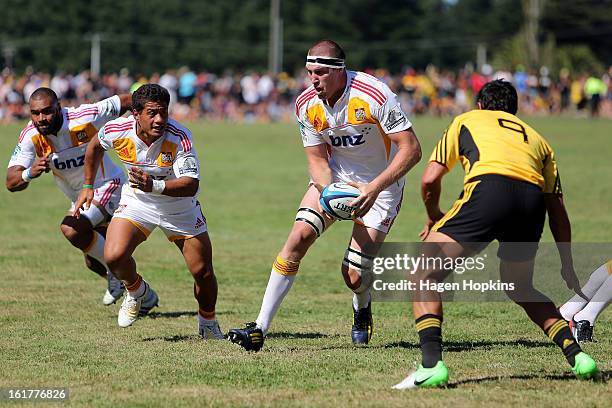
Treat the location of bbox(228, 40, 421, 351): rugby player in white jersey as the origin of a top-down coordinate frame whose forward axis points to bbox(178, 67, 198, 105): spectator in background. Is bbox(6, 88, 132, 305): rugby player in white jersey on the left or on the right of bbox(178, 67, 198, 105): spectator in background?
left

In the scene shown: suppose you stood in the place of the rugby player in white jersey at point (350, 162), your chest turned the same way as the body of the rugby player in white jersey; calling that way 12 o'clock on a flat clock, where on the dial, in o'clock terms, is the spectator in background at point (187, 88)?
The spectator in background is roughly at 4 o'clock from the rugby player in white jersey.

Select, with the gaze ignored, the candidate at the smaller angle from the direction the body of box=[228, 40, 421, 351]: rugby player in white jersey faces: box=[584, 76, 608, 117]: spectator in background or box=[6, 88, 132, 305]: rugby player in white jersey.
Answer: the rugby player in white jersey

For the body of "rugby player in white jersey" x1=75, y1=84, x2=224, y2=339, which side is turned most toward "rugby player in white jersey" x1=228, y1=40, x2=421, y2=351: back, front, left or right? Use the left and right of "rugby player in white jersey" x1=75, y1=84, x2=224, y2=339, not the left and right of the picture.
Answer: left
